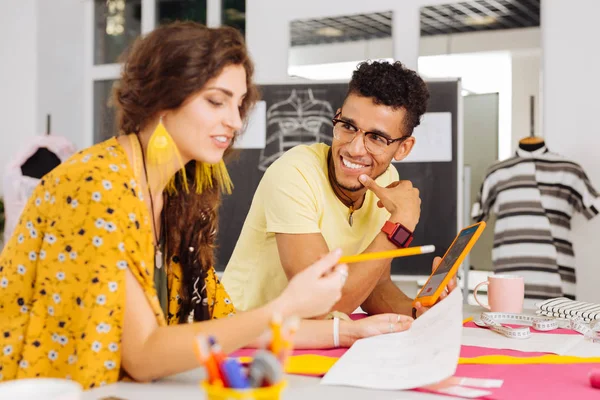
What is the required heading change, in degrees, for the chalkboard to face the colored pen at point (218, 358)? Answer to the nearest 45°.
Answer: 0° — it already faces it

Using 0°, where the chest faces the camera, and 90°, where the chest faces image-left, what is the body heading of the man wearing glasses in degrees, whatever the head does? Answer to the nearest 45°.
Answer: approximately 315°

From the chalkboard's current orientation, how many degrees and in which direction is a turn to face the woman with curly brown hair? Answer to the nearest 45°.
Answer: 0° — it already faces them

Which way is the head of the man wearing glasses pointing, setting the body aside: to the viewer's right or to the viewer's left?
to the viewer's left

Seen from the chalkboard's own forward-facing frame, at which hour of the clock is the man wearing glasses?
The man wearing glasses is roughly at 12 o'clock from the chalkboard.

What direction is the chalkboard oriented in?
toward the camera

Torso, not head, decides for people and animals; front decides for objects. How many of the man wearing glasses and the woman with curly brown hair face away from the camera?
0

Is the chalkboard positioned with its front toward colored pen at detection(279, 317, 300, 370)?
yes
